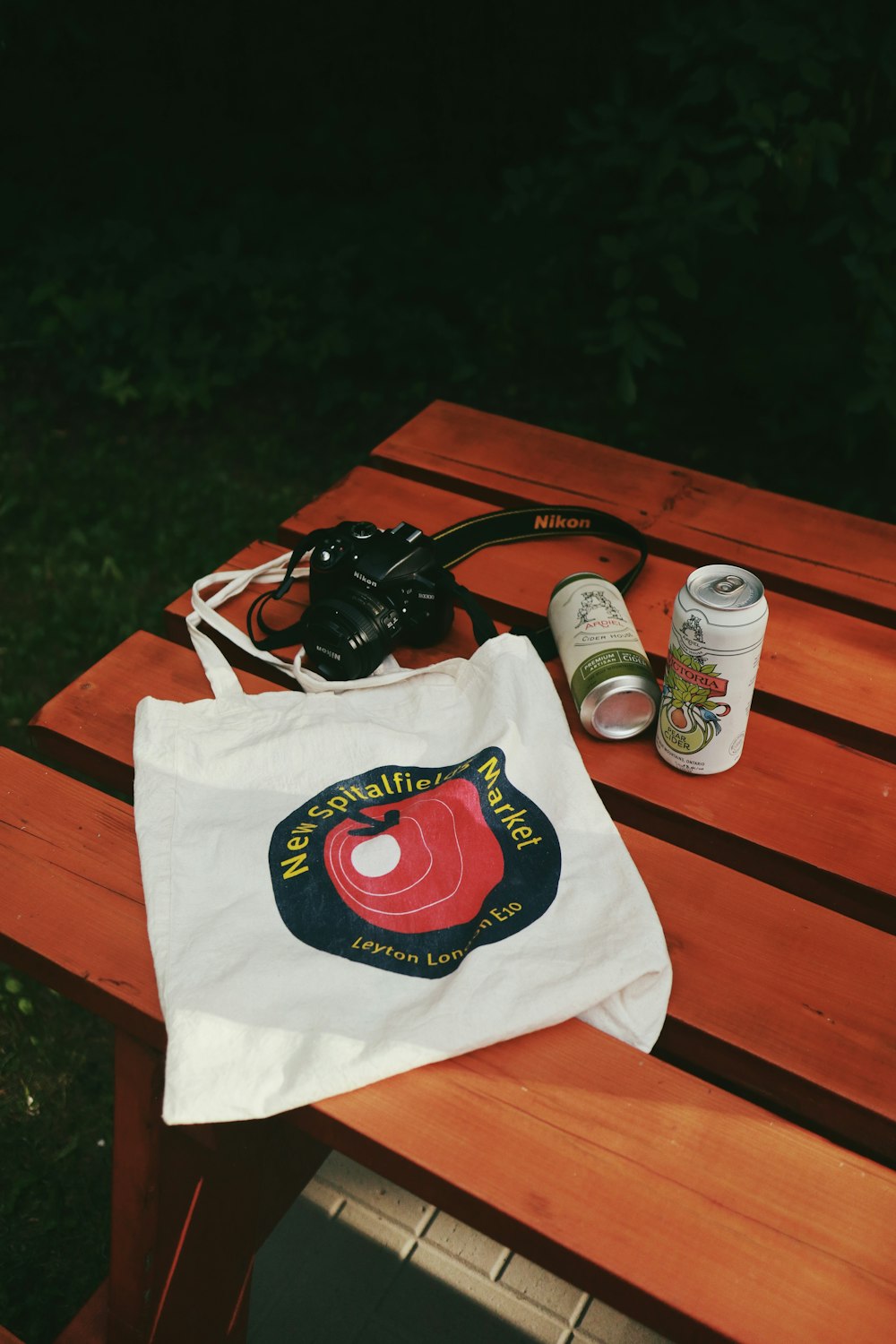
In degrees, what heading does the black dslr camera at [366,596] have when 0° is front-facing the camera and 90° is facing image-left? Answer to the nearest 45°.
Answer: approximately 45°
